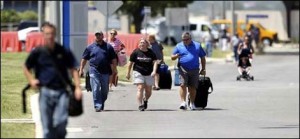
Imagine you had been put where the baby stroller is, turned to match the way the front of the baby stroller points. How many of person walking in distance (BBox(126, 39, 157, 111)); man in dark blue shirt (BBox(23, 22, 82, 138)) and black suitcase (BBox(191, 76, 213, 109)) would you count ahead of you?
3

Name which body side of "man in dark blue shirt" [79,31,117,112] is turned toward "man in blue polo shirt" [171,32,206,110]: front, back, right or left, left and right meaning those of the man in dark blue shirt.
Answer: left

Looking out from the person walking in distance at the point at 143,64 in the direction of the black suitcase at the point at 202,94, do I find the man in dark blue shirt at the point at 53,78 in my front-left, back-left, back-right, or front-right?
back-right
